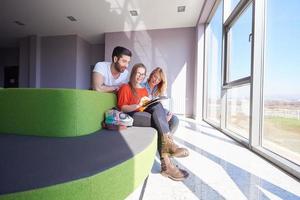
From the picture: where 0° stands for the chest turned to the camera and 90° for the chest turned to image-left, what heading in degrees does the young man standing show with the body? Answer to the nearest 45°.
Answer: approximately 315°

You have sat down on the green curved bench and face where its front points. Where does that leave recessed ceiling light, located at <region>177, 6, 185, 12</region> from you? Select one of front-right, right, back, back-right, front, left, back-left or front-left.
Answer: left

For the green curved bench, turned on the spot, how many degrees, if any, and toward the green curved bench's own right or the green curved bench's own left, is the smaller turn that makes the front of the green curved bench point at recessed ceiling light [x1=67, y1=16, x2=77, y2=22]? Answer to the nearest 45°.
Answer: approximately 135° to the green curved bench's own left

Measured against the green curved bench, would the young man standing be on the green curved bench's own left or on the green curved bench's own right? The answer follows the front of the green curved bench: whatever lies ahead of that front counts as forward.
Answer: on the green curved bench's own left

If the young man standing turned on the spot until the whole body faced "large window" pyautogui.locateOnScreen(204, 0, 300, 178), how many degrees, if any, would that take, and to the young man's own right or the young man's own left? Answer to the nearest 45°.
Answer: approximately 45° to the young man's own left

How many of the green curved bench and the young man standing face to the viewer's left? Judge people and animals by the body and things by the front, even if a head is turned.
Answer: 0

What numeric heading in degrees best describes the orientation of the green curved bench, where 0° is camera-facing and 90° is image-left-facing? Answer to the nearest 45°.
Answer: approximately 315°
